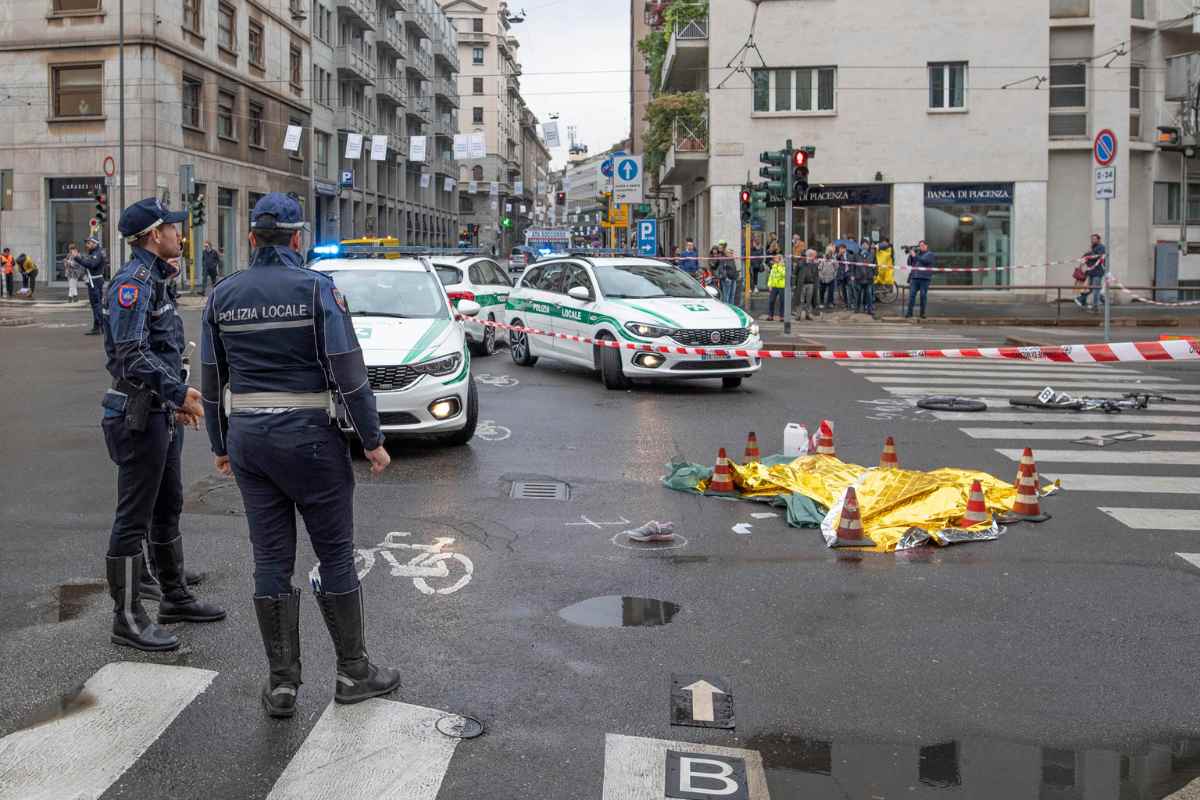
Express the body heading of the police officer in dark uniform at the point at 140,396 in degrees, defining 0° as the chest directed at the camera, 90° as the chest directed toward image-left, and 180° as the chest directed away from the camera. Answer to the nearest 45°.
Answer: approximately 270°

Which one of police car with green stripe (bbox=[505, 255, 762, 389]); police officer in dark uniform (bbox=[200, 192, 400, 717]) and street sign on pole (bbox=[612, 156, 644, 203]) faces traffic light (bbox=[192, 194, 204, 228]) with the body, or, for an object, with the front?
the police officer in dark uniform

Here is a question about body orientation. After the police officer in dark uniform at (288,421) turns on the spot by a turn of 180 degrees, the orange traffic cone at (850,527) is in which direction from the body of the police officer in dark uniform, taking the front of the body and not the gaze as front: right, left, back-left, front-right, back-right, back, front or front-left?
back-left

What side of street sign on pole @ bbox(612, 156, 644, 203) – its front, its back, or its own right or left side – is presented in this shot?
front

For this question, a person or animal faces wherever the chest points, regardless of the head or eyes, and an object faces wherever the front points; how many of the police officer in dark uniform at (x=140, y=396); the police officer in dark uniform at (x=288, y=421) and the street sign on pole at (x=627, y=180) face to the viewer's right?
1

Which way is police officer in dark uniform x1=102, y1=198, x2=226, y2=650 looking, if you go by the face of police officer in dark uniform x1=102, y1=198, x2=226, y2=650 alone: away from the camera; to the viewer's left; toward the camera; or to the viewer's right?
to the viewer's right

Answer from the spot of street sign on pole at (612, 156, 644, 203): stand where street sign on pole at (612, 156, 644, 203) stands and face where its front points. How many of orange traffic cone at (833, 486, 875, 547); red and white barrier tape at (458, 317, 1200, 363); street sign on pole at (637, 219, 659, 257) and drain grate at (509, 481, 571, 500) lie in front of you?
3

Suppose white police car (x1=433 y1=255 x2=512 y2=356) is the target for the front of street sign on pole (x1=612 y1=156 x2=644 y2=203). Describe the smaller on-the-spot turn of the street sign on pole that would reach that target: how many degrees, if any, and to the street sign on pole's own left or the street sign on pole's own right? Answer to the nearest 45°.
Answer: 0° — it already faces it

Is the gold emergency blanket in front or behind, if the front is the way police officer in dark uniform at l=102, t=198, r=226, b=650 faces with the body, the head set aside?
in front

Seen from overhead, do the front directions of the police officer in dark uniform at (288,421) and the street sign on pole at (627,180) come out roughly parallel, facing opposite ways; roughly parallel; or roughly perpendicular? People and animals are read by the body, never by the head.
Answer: roughly parallel, facing opposite ways

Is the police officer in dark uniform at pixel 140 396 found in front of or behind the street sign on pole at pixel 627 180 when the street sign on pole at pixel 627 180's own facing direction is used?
in front

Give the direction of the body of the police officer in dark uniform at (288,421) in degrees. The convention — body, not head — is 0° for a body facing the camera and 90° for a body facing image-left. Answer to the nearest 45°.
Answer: approximately 180°

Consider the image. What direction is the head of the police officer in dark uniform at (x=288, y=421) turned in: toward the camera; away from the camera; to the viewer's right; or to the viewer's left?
away from the camera

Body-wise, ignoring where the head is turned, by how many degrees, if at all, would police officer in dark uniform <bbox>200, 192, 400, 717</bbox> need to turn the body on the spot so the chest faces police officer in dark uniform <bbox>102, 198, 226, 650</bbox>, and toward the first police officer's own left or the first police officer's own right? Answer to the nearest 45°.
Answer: approximately 45° to the first police officer's own left

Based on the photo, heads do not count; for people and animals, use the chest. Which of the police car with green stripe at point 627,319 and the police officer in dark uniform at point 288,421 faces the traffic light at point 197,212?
the police officer in dark uniform
